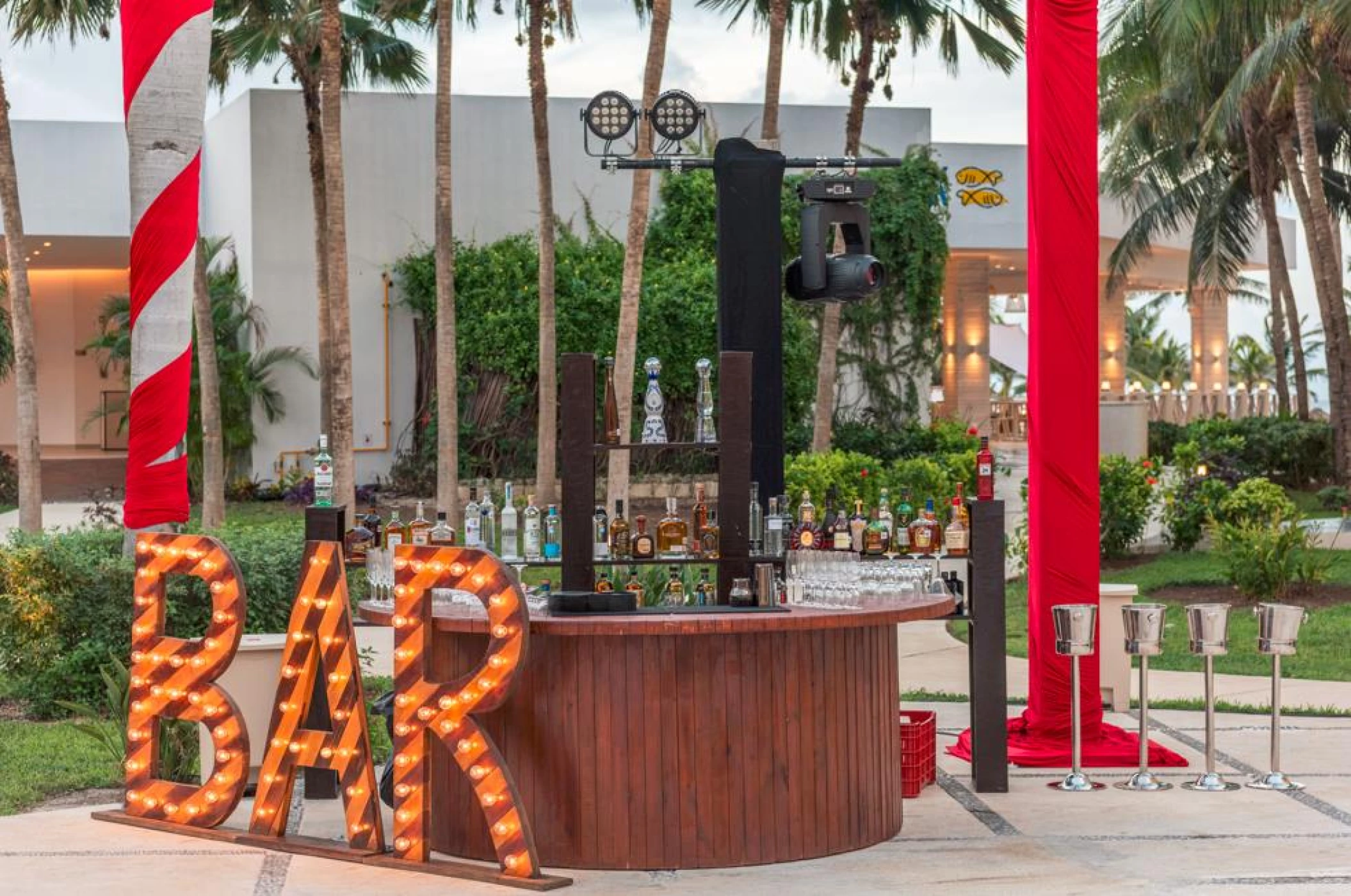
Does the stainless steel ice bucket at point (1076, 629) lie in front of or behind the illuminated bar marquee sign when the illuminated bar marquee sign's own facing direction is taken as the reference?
behind

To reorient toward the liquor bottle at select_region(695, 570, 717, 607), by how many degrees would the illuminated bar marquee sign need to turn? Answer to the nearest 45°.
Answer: approximately 135° to its left

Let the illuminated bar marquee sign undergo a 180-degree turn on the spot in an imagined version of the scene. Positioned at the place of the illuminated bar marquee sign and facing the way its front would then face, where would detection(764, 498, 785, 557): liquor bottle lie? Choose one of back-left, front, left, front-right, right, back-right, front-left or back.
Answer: front-right

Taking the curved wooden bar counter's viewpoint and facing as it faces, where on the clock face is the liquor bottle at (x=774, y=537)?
The liquor bottle is roughly at 7 o'clock from the curved wooden bar counter.

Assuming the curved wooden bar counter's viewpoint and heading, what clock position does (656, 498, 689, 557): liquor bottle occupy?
The liquor bottle is roughly at 6 o'clock from the curved wooden bar counter.

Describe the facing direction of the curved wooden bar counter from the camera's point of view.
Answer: facing the viewer

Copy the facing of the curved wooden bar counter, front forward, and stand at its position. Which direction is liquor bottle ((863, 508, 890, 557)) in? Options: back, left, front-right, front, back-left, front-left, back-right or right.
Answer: back-left

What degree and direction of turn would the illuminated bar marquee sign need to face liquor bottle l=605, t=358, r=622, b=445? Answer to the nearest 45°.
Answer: approximately 135° to its left

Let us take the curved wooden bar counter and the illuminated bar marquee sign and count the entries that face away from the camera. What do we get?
0

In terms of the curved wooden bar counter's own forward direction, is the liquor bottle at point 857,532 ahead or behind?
behind

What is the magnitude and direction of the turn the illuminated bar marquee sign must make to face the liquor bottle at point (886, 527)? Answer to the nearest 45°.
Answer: approximately 135° to its left

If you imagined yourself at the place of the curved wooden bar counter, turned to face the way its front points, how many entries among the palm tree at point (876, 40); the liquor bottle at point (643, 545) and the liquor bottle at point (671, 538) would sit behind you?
3

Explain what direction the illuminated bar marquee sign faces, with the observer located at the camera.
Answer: facing the viewer and to the left of the viewer

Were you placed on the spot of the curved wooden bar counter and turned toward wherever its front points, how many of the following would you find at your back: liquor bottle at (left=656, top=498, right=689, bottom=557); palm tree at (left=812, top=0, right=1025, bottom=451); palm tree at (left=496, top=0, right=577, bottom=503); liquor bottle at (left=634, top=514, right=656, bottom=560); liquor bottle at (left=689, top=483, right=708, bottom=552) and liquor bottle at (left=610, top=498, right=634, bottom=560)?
6

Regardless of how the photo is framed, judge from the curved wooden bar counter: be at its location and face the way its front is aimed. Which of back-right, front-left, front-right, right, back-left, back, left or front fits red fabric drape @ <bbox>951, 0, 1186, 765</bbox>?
back-left

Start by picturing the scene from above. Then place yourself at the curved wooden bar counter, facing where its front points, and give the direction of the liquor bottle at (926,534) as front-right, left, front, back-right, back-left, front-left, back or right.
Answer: back-left
